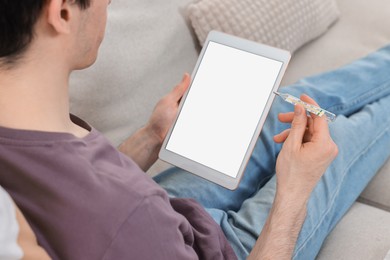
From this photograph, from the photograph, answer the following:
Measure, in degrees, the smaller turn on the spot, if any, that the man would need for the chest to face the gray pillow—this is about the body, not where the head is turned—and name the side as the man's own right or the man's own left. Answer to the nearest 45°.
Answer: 0° — they already face it

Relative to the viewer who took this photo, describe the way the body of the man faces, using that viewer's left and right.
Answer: facing away from the viewer and to the right of the viewer

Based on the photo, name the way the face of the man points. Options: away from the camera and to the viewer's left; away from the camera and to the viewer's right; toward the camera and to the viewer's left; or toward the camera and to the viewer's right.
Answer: away from the camera and to the viewer's right
